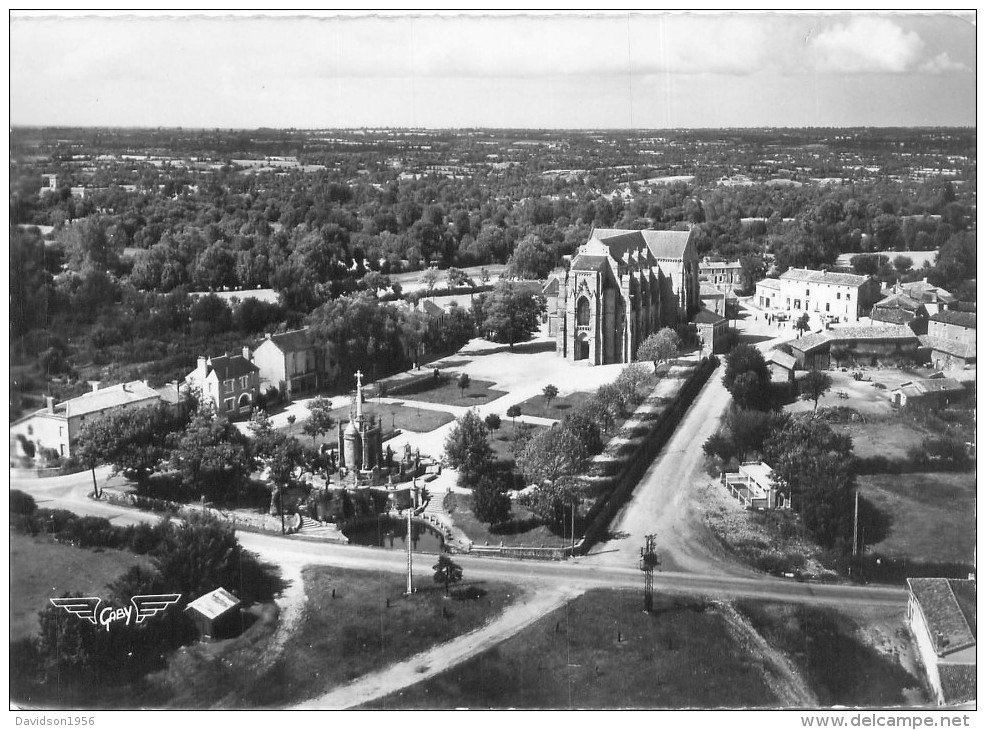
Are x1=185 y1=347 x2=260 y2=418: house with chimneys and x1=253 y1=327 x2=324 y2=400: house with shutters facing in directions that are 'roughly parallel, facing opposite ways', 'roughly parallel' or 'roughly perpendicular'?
roughly parallel

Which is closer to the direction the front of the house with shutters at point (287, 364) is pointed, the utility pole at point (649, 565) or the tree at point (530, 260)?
the utility pole

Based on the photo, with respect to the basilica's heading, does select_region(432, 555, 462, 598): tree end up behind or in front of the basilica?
in front

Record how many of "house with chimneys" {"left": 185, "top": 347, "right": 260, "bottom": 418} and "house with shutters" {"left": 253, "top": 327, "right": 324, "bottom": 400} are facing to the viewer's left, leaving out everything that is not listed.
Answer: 0

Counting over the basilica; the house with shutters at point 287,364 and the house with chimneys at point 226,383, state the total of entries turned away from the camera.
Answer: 0

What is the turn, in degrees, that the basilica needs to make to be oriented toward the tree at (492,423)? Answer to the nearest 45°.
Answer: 0° — it already faces it

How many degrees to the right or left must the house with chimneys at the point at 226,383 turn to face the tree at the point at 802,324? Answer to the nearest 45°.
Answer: approximately 45° to its left

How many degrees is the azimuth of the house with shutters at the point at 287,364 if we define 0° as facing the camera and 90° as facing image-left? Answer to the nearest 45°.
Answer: approximately 315°

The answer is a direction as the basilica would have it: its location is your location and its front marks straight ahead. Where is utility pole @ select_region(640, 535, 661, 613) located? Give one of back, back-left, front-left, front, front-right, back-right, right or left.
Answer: front-left

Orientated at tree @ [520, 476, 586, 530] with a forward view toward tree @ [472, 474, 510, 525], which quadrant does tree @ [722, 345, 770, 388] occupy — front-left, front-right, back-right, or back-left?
back-right

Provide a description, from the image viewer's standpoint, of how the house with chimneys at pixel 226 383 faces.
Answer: facing the viewer and to the right of the viewer

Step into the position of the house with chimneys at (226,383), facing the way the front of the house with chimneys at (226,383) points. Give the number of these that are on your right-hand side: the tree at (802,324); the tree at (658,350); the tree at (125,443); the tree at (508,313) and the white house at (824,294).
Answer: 1

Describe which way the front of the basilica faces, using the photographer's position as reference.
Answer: facing the viewer and to the left of the viewer
